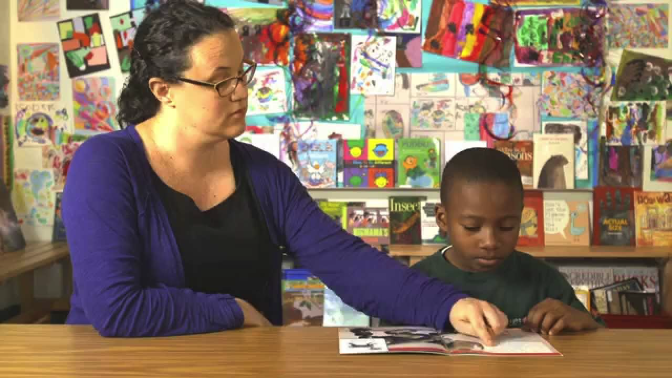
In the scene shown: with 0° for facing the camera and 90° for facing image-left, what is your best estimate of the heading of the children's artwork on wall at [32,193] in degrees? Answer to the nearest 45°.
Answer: approximately 0°

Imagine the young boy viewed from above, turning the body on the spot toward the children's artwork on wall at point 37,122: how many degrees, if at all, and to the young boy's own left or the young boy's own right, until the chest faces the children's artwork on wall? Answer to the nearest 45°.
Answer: approximately 135° to the young boy's own right

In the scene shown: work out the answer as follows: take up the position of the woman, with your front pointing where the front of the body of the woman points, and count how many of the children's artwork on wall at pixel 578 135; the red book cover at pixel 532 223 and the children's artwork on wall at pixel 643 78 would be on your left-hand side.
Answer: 3

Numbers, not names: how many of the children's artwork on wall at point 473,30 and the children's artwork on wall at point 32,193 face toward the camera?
2

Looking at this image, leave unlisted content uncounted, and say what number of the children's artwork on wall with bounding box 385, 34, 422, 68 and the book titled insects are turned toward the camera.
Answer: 2

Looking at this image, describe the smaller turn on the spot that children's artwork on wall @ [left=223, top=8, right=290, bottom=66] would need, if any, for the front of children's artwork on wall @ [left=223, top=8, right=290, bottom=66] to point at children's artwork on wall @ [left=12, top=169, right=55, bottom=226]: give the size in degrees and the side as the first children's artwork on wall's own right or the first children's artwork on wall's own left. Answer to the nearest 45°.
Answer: approximately 90° to the first children's artwork on wall's own right

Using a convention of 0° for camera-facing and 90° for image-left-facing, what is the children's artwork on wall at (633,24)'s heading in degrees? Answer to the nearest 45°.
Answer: approximately 0°

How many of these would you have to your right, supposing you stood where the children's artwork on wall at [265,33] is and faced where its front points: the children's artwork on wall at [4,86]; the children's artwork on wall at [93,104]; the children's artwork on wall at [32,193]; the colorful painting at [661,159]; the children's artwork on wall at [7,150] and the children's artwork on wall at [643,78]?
4
